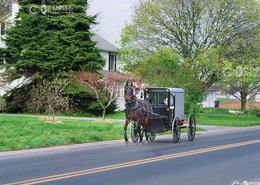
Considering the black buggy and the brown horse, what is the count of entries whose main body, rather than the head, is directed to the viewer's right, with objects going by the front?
0

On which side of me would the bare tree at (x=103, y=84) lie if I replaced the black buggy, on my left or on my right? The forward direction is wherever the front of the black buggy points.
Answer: on my right

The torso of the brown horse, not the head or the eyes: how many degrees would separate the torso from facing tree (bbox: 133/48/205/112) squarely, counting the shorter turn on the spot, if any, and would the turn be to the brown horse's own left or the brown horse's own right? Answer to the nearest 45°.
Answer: approximately 135° to the brown horse's own right

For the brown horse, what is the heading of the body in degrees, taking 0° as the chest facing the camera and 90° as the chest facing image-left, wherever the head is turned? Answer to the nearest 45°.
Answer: approximately 45°

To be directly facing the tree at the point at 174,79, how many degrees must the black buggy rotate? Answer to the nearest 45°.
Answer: approximately 135° to its right

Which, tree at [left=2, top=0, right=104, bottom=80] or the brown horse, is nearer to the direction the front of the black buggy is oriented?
the brown horse

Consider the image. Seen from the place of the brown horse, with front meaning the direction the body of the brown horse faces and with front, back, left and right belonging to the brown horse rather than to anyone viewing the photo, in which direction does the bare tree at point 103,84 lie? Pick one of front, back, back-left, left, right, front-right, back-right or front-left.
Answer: back-right

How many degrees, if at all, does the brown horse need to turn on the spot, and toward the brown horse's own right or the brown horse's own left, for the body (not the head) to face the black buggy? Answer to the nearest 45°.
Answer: approximately 180°

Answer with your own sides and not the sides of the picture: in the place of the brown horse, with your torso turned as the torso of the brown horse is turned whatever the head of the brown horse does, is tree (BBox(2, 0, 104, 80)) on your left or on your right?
on your right
